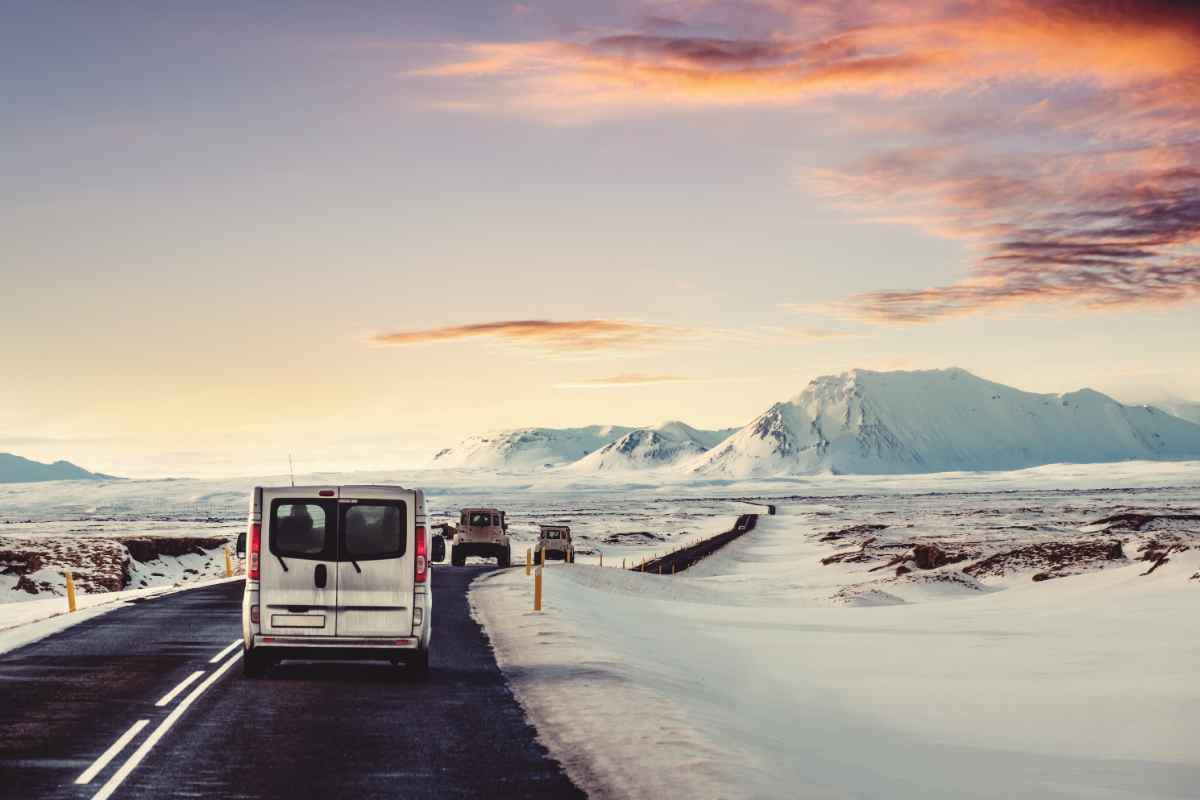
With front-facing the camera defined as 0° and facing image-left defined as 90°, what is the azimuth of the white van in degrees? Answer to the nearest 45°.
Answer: approximately 180°
